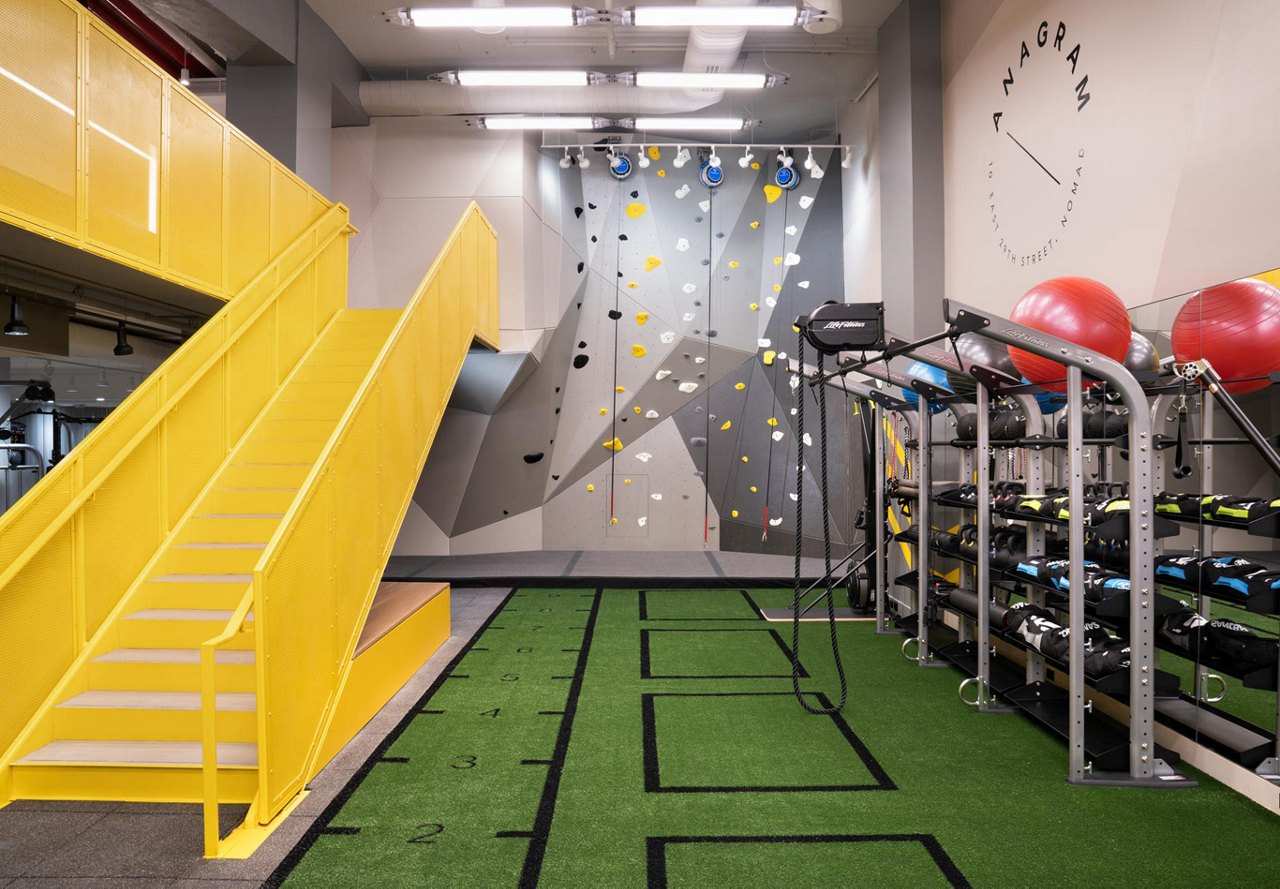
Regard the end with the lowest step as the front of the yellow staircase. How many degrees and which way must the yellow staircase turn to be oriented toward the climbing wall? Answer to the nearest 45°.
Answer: approximately 135° to its left

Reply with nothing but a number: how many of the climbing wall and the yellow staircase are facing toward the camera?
2

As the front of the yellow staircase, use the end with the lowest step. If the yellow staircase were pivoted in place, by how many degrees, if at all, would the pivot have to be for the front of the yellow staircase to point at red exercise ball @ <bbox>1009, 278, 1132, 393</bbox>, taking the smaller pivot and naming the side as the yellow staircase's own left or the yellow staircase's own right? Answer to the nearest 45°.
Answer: approximately 45° to the yellow staircase's own left

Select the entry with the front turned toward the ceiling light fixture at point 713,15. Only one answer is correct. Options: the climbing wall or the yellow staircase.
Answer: the climbing wall

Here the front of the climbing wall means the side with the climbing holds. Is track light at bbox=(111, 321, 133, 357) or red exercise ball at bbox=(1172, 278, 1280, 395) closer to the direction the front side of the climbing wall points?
the red exercise ball

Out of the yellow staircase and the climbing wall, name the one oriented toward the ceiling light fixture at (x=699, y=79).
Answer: the climbing wall

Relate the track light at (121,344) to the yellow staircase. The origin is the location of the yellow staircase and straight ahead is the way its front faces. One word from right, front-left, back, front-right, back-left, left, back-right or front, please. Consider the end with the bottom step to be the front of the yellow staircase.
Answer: back

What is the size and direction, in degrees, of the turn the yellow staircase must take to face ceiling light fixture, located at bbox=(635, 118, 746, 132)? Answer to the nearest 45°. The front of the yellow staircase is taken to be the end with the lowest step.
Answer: approximately 135° to its left

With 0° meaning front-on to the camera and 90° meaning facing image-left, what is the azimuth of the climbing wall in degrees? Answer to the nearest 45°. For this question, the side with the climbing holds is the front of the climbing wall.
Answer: approximately 0°

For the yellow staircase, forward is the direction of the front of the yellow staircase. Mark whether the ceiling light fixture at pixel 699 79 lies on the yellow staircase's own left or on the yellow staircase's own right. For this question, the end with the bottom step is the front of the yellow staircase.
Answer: on the yellow staircase's own left
